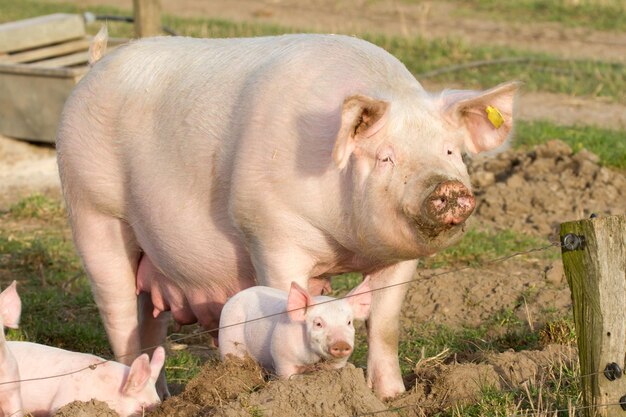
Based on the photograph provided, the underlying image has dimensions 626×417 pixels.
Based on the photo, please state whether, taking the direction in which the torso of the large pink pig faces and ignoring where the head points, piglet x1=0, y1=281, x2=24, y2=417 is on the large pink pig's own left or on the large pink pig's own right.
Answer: on the large pink pig's own right

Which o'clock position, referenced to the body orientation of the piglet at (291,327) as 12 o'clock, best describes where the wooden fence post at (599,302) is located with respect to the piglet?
The wooden fence post is roughly at 11 o'clock from the piglet.

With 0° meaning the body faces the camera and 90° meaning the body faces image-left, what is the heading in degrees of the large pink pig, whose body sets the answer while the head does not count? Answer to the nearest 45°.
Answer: approximately 315°

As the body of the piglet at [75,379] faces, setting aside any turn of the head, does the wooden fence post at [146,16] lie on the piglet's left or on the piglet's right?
on the piglet's left

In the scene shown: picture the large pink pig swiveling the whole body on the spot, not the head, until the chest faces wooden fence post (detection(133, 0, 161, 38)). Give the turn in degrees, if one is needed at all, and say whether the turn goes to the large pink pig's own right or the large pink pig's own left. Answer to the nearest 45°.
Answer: approximately 135° to the large pink pig's own left

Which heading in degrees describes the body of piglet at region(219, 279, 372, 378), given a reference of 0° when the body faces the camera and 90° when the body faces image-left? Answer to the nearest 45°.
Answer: approximately 315°

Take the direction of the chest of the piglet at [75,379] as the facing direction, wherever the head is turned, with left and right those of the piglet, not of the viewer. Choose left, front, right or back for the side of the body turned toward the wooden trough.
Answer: left

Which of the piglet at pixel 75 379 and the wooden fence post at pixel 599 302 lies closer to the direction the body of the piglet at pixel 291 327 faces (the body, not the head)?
the wooden fence post

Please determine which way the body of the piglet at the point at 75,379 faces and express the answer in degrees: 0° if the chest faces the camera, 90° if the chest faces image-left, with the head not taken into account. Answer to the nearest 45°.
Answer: approximately 270°
